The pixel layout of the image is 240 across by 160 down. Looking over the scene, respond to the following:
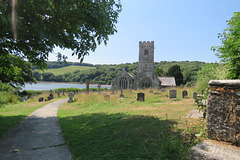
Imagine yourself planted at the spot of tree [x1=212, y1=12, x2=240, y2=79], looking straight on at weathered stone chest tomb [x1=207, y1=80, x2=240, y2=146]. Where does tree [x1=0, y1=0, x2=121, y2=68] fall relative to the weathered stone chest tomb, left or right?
right

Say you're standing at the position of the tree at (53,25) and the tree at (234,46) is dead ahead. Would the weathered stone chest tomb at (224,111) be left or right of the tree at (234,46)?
right

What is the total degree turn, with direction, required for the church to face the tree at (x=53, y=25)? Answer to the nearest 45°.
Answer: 0° — it already faces it

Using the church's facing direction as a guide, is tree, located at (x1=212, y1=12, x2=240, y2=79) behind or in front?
in front
